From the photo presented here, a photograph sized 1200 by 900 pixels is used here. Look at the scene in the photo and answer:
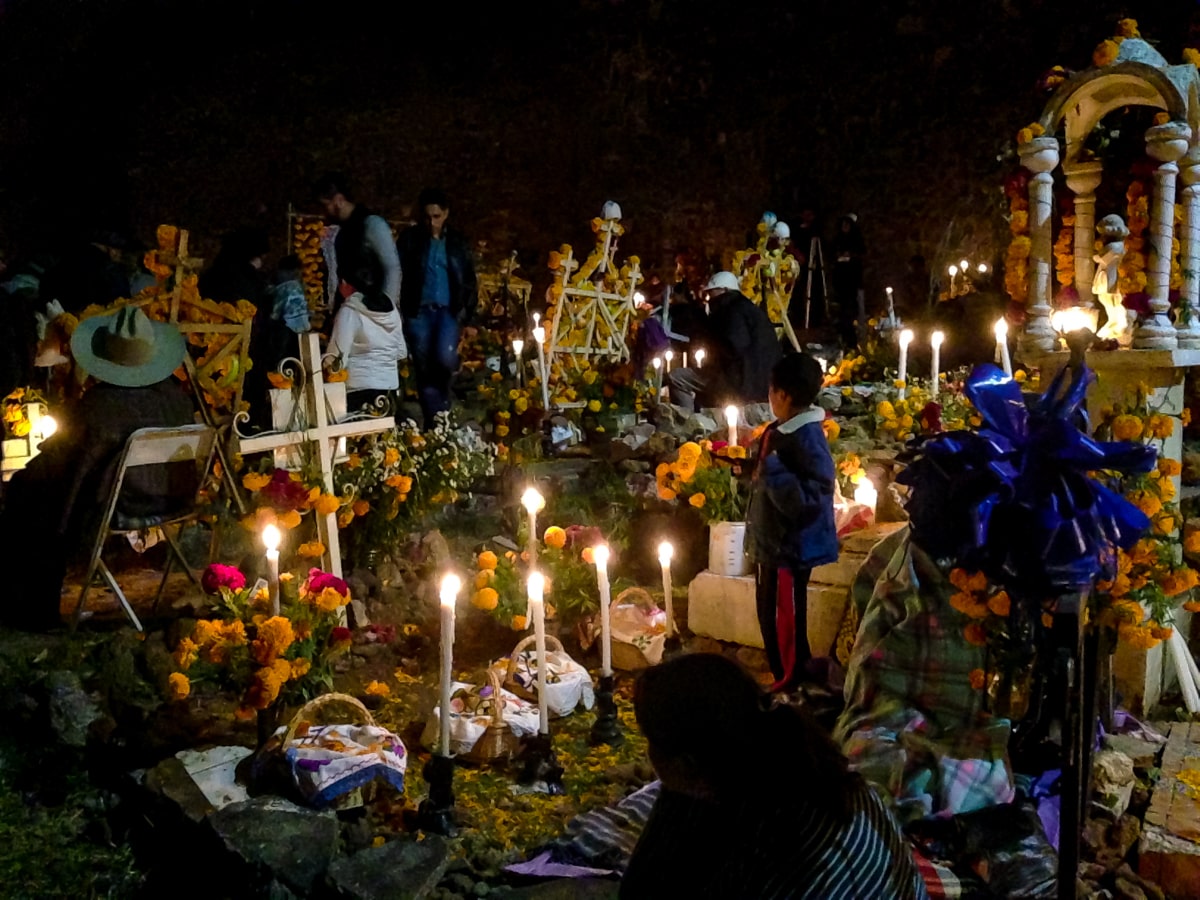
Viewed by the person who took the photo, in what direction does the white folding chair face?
facing away from the viewer and to the left of the viewer

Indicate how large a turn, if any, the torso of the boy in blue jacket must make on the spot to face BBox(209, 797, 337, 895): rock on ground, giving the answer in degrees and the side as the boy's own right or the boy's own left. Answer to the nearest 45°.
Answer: approximately 45° to the boy's own left

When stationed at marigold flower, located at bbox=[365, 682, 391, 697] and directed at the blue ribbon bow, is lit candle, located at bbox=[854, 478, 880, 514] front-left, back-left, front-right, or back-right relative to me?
front-left

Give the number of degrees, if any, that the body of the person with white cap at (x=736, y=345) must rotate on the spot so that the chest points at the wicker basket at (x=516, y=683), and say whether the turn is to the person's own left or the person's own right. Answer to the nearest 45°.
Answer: approximately 90° to the person's own left

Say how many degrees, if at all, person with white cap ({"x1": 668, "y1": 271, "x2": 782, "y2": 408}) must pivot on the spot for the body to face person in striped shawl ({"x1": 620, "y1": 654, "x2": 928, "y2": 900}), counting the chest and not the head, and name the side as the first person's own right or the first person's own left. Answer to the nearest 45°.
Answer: approximately 90° to the first person's own left

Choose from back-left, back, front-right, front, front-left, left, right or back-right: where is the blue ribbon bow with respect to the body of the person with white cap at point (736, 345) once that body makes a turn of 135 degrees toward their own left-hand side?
front-right

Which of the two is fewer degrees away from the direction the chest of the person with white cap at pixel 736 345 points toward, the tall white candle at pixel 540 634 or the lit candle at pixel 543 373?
the lit candle

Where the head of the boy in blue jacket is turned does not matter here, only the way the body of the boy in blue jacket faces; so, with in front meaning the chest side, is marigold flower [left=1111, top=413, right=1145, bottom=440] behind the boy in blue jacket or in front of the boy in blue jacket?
behind

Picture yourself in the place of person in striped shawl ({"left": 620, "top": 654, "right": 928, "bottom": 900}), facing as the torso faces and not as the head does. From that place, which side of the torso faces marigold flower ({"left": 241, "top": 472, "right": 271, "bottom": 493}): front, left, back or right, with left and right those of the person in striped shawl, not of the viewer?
front

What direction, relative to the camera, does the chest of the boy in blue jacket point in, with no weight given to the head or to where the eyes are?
to the viewer's left

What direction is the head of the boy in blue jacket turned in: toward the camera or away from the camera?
away from the camera

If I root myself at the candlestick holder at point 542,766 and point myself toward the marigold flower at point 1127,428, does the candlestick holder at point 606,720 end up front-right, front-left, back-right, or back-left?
front-left

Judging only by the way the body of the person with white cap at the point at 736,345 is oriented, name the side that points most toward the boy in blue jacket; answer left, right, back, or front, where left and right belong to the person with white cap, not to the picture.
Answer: left

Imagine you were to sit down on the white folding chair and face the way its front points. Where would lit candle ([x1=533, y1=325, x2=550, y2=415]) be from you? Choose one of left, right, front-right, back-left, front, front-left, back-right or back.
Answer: right

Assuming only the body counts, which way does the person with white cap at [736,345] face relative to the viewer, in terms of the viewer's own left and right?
facing to the left of the viewer
